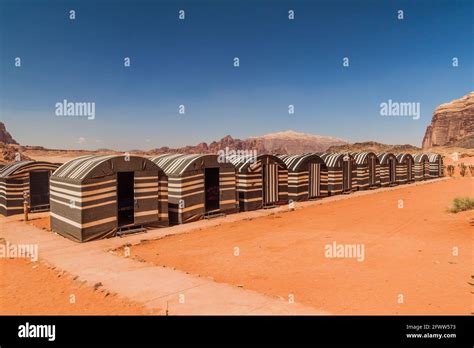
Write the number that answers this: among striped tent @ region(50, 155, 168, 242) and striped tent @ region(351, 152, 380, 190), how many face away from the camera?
0

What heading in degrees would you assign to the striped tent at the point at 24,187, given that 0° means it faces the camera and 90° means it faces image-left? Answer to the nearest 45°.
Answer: approximately 315°

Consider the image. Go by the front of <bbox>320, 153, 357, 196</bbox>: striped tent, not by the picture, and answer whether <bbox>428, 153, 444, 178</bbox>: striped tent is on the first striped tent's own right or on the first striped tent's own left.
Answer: on the first striped tent's own left

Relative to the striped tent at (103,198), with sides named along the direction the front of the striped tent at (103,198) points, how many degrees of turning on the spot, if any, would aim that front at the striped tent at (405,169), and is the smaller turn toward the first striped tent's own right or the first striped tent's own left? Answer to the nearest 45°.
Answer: approximately 90° to the first striped tent's own left
